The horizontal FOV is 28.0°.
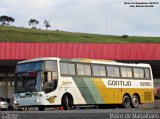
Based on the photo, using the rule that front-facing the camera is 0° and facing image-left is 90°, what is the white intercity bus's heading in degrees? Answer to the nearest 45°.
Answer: approximately 45°
